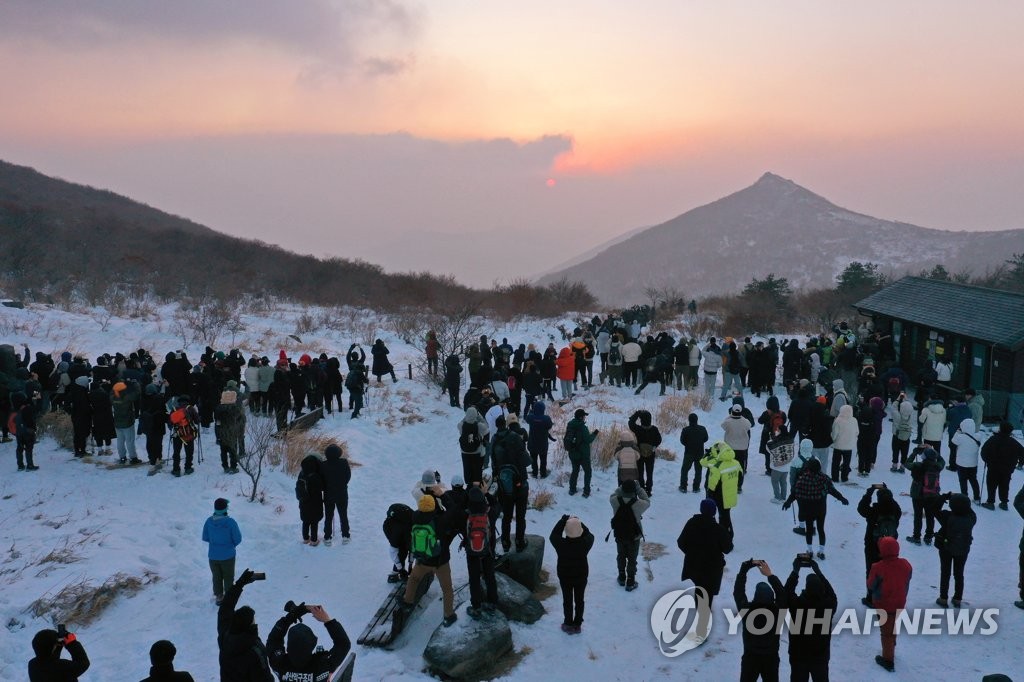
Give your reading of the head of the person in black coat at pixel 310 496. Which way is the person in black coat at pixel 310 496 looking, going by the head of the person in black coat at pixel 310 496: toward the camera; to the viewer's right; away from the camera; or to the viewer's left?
away from the camera

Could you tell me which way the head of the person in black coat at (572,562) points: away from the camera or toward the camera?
away from the camera

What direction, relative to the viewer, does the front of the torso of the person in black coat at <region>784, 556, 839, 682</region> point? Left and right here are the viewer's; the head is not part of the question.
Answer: facing away from the viewer

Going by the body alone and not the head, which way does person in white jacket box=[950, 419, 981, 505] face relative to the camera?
away from the camera

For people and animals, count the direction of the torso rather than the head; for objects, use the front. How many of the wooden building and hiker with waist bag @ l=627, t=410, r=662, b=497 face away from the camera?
1

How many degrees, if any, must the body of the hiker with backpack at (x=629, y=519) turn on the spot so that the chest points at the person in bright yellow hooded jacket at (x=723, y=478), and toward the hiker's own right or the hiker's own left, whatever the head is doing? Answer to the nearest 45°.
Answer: approximately 45° to the hiker's own right

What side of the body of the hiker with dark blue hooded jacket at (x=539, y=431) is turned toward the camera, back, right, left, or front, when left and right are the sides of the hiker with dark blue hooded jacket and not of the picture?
back

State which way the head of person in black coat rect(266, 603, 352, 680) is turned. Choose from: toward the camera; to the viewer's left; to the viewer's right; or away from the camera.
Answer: away from the camera

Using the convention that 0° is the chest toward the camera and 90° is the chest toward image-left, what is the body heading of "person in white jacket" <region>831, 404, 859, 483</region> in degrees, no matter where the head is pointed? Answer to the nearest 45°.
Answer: approximately 180°

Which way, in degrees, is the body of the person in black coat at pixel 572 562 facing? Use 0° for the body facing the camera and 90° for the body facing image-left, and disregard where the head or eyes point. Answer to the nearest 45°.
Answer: approximately 180°

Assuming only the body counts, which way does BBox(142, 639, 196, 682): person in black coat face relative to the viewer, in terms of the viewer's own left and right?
facing away from the viewer and to the right of the viewer

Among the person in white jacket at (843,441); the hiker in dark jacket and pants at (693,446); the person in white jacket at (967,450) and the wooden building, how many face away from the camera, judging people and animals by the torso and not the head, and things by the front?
3
